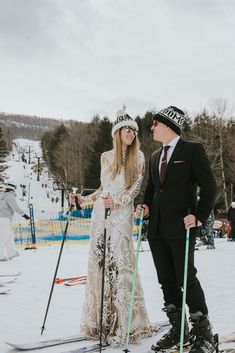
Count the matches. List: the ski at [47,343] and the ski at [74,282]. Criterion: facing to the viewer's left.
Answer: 2

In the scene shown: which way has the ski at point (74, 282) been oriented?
to the viewer's left

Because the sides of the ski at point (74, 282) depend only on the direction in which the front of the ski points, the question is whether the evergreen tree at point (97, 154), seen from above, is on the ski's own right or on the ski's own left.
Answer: on the ski's own right

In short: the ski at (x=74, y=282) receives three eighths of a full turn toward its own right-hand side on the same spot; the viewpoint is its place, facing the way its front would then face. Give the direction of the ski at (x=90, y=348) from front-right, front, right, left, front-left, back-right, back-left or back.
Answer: back-right

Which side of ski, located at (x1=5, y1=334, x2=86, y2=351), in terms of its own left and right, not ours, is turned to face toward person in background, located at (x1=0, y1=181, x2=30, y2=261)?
right

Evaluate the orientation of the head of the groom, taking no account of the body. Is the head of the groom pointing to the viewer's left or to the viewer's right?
to the viewer's left

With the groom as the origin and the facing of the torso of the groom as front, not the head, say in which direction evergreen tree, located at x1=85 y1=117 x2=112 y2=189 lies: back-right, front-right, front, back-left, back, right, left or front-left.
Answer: back-right

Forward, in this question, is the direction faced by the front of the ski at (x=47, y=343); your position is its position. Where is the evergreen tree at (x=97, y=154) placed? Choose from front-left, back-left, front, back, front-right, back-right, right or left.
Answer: right

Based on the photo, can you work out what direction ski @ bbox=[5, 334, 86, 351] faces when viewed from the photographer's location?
facing to the left of the viewer

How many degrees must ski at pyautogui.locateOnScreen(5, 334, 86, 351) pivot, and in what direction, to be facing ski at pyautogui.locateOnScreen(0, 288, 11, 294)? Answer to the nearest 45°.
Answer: approximately 90° to its right
